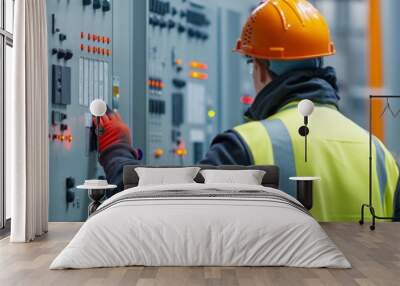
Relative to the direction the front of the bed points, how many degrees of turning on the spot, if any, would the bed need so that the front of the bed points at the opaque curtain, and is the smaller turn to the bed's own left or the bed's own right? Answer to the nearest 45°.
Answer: approximately 135° to the bed's own right

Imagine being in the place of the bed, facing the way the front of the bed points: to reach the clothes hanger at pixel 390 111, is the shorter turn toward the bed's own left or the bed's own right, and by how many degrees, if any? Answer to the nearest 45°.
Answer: approximately 135° to the bed's own left

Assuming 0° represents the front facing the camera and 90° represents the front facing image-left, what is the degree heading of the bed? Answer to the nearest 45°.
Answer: approximately 0°

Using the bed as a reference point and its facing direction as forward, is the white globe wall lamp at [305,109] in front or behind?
behind

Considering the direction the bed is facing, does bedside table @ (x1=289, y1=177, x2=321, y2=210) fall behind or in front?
behind
